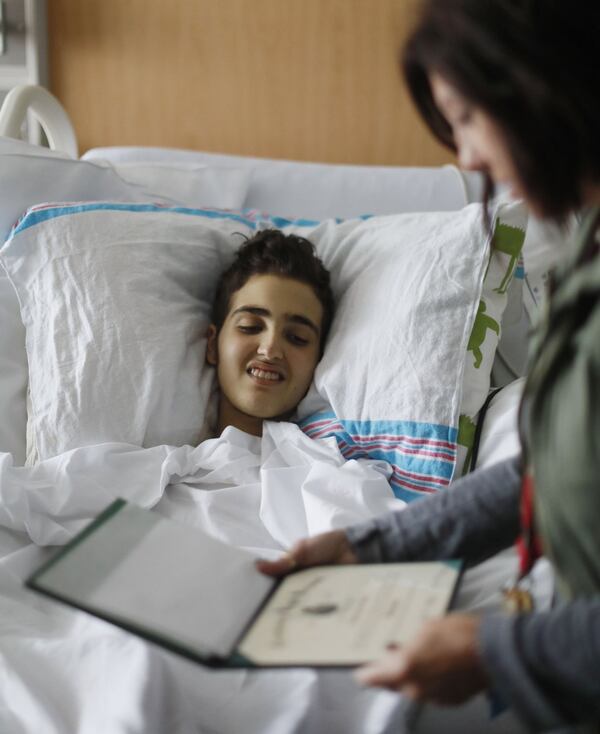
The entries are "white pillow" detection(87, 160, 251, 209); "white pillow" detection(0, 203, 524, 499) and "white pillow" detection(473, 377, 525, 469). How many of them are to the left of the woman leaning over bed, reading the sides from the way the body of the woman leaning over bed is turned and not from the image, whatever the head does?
0

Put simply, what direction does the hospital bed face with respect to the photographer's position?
facing the viewer

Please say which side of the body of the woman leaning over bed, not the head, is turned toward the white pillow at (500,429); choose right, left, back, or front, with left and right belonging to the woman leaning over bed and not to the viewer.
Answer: right

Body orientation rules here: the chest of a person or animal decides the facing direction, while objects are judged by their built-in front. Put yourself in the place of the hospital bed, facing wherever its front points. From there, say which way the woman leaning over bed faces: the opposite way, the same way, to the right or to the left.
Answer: to the right

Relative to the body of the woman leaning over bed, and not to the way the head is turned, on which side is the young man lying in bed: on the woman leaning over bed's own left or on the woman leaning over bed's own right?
on the woman leaning over bed's own right

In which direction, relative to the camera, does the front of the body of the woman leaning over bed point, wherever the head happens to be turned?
to the viewer's left

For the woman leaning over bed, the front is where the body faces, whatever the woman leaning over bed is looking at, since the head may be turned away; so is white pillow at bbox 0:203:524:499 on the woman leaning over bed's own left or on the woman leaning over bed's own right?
on the woman leaning over bed's own right

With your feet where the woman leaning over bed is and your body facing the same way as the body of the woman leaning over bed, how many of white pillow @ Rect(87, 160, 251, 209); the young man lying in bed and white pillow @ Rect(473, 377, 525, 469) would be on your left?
0

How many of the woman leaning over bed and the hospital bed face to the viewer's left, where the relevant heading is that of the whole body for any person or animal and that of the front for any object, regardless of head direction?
1

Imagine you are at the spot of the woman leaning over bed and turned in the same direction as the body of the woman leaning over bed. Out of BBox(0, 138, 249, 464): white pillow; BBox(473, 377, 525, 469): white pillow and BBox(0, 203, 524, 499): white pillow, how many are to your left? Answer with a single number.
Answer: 0
